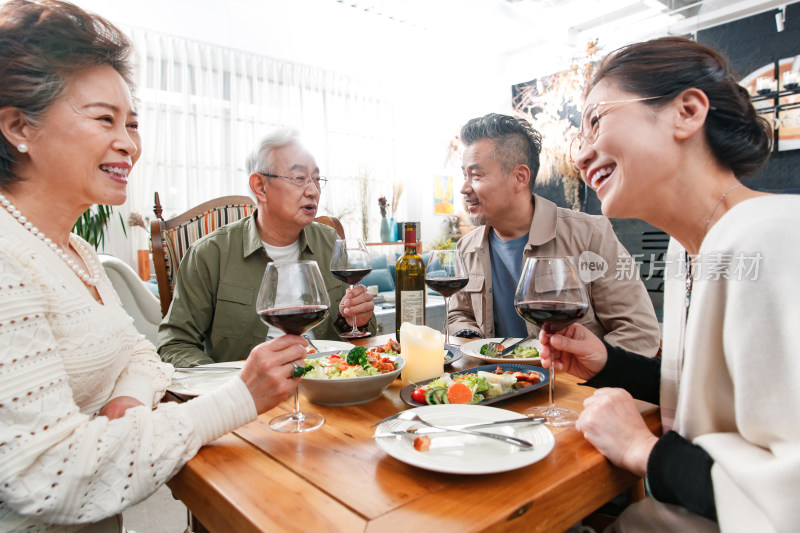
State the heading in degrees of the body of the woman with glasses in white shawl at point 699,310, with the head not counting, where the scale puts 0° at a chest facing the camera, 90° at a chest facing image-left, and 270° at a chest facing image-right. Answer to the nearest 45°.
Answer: approximately 90°

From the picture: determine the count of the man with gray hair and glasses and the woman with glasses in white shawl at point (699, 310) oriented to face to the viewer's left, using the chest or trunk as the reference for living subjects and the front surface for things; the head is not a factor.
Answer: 1

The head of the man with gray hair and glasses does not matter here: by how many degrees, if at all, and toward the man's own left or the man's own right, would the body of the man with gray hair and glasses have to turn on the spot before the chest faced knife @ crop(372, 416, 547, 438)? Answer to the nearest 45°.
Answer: approximately 45° to the man's own right

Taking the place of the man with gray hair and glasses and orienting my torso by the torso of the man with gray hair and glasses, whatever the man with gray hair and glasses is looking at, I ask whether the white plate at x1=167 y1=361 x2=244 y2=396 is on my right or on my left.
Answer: on my right

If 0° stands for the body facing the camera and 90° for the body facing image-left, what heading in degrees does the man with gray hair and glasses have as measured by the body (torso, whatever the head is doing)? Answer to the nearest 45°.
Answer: approximately 315°

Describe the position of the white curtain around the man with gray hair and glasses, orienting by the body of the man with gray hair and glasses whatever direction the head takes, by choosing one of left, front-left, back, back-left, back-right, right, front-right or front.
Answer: back-left

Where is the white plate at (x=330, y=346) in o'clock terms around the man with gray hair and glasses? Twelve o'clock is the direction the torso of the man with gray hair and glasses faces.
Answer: The white plate is roughly at 1 o'clock from the man with gray hair and glasses.

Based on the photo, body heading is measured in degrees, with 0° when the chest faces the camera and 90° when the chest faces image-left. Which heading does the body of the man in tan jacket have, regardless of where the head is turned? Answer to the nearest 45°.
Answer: approximately 45°

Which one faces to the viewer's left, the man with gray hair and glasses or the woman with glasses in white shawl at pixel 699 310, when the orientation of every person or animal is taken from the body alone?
the woman with glasses in white shawl
